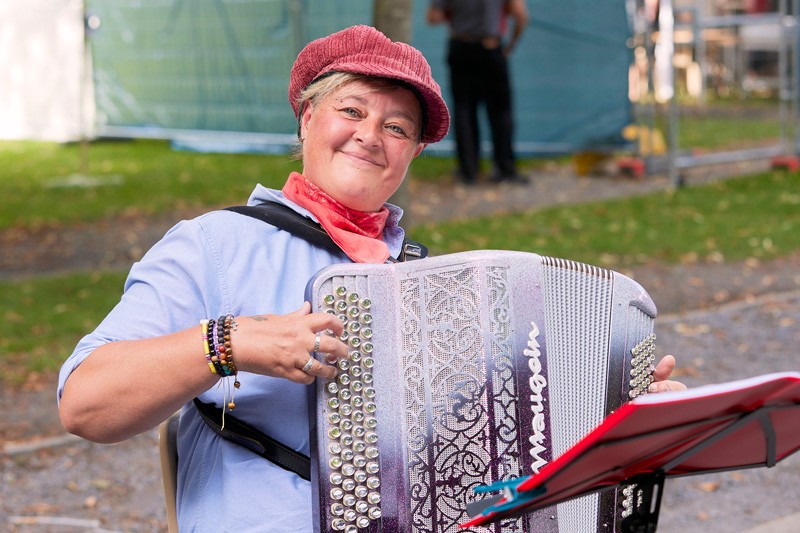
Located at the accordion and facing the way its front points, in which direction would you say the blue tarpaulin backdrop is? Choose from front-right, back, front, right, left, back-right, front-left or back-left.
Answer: back

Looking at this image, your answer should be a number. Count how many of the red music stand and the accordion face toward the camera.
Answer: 1

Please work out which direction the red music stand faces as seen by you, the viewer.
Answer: facing away from the viewer and to the left of the viewer

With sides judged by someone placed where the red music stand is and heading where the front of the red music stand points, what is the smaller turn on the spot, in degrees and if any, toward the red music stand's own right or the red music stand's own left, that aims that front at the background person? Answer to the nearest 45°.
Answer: approximately 45° to the red music stand's own right

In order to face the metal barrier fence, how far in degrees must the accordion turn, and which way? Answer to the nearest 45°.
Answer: approximately 180°

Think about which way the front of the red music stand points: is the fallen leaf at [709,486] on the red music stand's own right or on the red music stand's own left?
on the red music stand's own right

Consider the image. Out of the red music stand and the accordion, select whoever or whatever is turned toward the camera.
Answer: the accordion

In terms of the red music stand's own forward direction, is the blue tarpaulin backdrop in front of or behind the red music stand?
in front

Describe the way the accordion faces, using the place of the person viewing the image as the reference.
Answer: facing the viewer

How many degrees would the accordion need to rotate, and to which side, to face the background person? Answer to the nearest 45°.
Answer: approximately 180°
